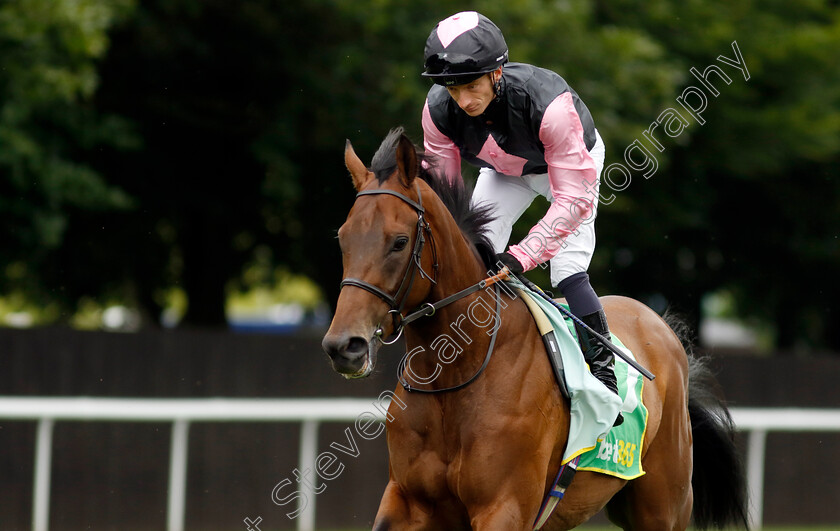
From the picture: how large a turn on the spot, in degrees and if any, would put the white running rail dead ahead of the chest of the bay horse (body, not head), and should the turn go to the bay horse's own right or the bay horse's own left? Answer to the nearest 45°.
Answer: approximately 90° to the bay horse's own right

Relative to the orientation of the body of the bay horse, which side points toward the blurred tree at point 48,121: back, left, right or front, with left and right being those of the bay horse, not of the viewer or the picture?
right

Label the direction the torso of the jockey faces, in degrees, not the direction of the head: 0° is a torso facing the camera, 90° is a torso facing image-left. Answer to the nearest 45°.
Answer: approximately 45°

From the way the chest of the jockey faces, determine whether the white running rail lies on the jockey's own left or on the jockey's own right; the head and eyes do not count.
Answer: on the jockey's own right

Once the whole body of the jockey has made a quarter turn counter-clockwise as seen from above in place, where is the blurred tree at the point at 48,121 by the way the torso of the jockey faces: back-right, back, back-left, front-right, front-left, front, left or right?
back
